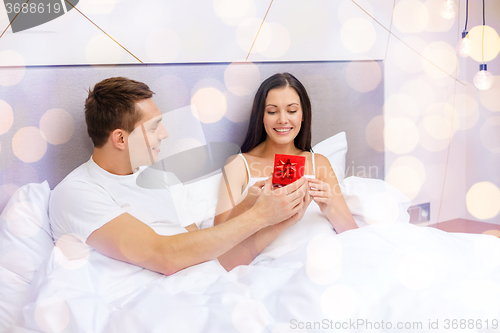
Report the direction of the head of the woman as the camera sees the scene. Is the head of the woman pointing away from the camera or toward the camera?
toward the camera

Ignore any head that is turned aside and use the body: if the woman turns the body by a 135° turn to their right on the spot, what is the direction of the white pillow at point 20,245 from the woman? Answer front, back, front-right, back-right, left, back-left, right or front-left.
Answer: left

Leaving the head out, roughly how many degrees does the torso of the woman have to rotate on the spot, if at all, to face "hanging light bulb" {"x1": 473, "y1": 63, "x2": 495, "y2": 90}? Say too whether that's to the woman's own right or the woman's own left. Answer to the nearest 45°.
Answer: approximately 135° to the woman's own left

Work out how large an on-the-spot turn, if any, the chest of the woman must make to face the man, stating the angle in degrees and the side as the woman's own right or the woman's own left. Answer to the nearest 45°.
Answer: approximately 45° to the woman's own right

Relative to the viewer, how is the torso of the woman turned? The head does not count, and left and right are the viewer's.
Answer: facing the viewer

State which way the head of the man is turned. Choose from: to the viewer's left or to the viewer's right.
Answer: to the viewer's right
